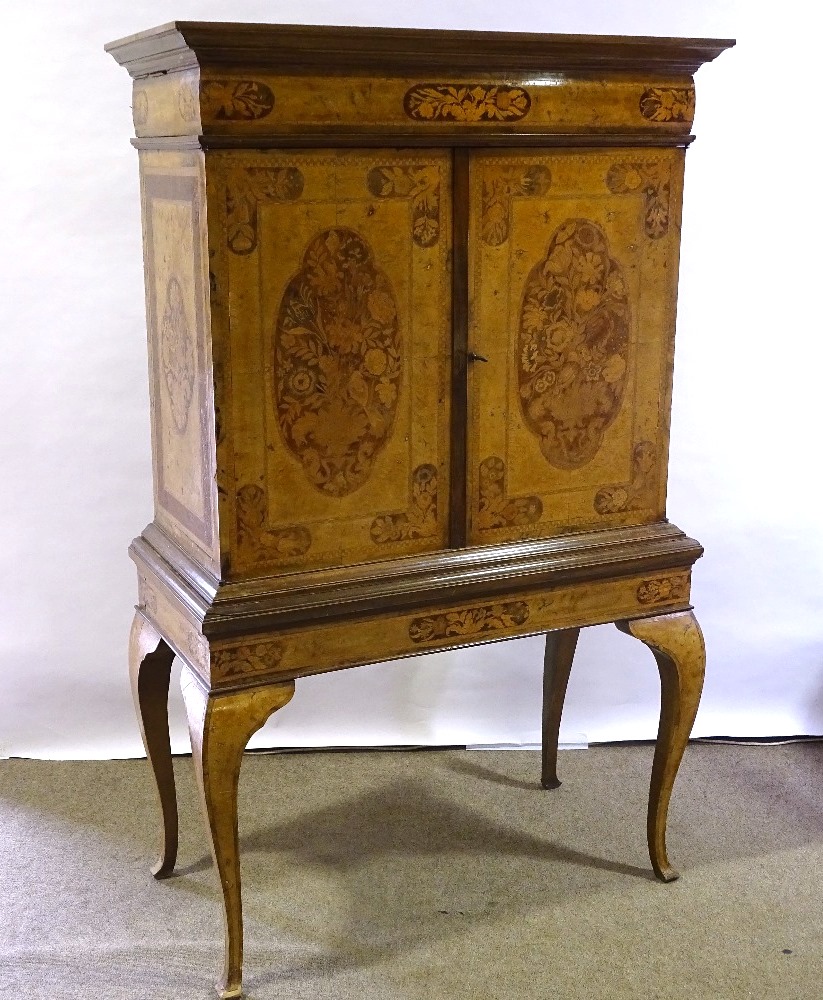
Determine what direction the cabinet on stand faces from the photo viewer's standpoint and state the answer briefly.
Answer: facing the viewer and to the right of the viewer
